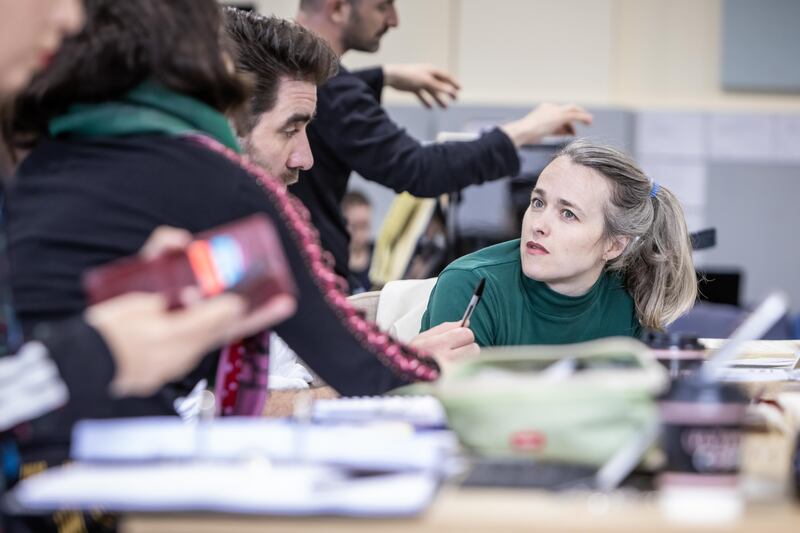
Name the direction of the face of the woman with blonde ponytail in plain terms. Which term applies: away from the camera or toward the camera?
toward the camera

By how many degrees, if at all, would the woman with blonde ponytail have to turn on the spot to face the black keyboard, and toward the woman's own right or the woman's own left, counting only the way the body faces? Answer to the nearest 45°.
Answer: approximately 45° to the woman's own left

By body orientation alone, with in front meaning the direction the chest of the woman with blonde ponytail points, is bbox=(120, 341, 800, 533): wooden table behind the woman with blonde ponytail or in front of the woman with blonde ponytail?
in front

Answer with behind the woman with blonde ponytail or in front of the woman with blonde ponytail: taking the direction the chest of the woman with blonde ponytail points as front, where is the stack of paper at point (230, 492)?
in front

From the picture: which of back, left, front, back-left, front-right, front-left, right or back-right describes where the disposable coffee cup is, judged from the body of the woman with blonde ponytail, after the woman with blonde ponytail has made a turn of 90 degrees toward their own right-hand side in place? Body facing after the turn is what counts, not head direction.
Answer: back-left
